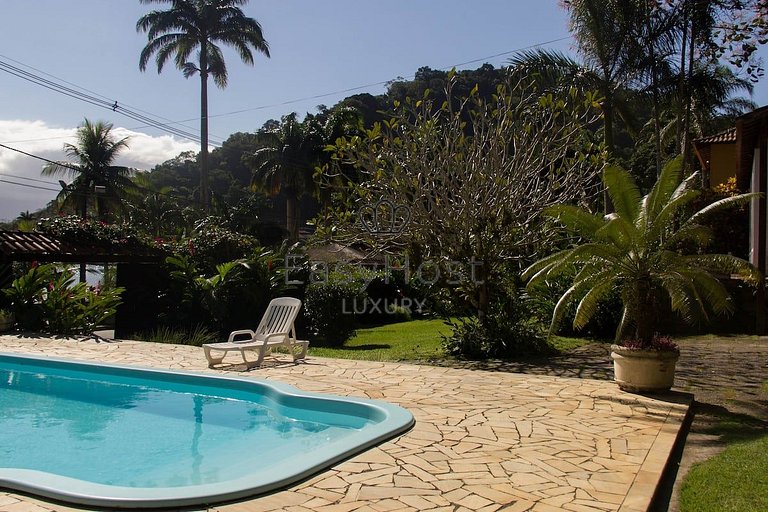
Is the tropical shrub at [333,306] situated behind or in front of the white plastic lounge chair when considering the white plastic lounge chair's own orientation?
behind

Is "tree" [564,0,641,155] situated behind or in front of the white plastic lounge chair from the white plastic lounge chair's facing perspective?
behind

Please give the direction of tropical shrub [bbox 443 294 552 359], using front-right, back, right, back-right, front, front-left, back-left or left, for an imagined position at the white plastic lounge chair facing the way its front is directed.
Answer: back-left

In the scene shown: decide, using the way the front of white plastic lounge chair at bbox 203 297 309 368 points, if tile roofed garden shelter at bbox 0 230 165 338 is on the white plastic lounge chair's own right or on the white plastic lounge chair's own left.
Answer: on the white plastic lounge chair's own right

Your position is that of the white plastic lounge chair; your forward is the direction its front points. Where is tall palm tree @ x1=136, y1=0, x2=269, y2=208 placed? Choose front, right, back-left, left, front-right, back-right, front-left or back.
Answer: back-right

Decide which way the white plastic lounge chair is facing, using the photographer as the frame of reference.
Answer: facing the viewer and to the left of the viewer

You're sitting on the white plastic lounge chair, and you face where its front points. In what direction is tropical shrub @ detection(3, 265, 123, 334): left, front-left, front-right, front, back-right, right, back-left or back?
right

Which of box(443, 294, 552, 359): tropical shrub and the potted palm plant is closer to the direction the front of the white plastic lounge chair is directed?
the potted palm plant

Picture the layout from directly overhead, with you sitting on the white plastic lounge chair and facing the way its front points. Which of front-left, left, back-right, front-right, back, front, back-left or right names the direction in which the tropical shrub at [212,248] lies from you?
back-right

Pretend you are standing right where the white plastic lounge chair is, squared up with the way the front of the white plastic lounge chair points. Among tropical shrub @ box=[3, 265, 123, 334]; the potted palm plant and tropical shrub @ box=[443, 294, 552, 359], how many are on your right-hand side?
1
